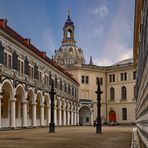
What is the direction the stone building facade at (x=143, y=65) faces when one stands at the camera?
facing to the left of the viewer
